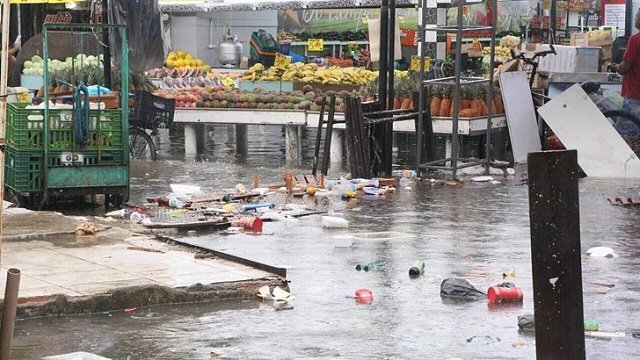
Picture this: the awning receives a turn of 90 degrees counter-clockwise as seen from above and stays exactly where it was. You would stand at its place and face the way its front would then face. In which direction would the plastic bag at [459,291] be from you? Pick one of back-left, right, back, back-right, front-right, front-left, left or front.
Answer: right

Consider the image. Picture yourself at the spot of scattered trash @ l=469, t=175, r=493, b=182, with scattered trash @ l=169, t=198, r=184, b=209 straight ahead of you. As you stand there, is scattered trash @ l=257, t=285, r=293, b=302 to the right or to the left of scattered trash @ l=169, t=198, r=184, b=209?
left

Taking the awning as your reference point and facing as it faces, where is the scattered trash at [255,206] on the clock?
The scattered trash is roughly at 12 o'clock from the awning.

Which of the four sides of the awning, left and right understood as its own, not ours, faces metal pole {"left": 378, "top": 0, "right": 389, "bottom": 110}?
front

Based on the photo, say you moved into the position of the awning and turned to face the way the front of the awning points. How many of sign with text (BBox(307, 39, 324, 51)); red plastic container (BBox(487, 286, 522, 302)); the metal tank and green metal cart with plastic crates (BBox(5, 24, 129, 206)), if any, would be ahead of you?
2

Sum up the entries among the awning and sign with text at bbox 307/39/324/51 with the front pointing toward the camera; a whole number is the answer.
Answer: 2

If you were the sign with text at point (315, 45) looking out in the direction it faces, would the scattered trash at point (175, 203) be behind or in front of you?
in front

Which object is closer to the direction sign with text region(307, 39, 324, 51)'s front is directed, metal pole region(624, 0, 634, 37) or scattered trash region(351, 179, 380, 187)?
the scattered trash

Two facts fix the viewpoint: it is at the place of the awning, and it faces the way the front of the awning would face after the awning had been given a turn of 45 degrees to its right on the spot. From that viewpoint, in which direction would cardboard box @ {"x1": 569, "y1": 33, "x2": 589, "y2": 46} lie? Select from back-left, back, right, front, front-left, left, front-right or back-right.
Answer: back-left

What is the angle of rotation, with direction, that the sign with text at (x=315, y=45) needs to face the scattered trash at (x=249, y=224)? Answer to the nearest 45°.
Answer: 0° — it already faces it

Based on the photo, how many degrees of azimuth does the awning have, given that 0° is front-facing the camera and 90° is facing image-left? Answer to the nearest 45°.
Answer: approximately 0°
